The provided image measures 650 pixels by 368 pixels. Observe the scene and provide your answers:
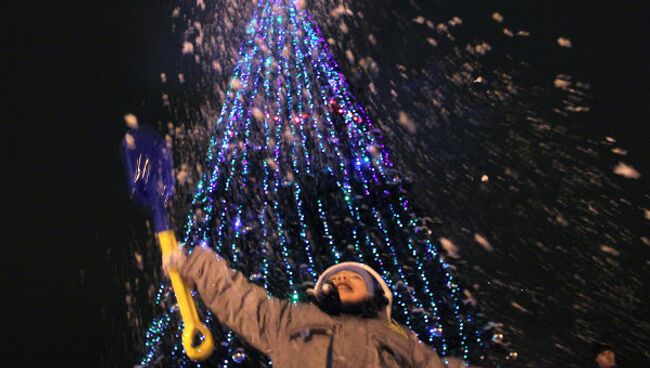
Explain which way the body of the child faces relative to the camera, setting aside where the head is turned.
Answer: toward the camera

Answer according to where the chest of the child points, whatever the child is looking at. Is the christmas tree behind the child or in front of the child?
behind
